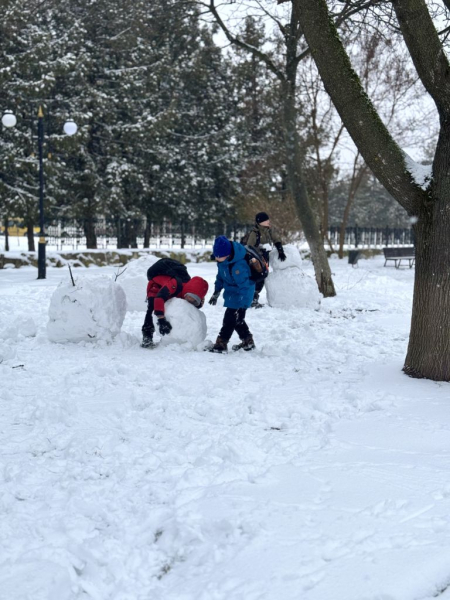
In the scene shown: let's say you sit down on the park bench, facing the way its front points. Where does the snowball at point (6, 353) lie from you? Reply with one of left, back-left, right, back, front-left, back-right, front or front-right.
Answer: front

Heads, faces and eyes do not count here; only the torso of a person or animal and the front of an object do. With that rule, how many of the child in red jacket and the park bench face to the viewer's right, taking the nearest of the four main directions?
1

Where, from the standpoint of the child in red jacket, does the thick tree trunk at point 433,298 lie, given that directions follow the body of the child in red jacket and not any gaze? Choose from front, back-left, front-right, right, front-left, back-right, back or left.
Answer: front-right

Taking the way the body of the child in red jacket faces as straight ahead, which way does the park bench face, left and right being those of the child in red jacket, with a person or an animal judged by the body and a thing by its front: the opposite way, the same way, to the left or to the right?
to the right

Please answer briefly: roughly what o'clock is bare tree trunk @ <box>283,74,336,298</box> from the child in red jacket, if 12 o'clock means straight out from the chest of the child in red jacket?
The bare tree trunk is roughly at 10 o'clock from the child in red jacket.

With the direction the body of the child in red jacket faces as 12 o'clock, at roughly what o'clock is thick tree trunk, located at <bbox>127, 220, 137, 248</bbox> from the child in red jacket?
The thick tree trunk is roughly at 9 o'clock from the child in red jacket.

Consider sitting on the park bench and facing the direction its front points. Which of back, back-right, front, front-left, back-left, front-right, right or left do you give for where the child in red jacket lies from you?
front

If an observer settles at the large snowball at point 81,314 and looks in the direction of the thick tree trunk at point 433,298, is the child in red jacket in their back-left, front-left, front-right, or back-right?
front-left

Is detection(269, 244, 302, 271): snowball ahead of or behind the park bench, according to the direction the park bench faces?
ahead

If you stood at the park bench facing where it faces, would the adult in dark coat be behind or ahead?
ahead

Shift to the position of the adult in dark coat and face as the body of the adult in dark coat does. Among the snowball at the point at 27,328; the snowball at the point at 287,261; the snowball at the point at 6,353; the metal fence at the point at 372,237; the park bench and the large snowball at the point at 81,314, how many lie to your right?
3

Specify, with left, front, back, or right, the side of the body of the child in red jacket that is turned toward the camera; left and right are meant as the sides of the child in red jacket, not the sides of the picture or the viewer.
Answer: right

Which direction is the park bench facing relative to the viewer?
toward the camera

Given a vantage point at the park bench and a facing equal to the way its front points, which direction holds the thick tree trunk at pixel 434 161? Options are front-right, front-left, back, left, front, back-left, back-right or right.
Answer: front

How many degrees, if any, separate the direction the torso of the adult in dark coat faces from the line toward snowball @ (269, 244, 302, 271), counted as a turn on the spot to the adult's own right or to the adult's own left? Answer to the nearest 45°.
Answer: approximately 90° to the adult's own left
